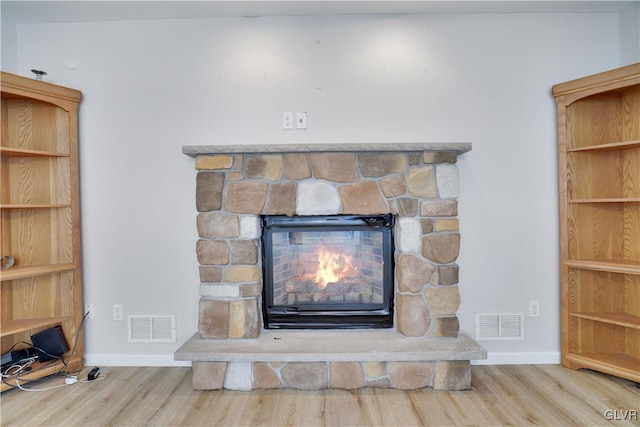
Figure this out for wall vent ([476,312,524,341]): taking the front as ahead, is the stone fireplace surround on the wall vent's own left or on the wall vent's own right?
on the wall vent's own right

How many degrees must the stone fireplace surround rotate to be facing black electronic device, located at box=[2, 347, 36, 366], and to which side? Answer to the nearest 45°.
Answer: approximately 90° to its right

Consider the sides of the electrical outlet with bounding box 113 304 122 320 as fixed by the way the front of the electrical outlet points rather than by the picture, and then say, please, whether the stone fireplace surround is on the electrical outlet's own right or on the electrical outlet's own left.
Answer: on the electrical outlet's own left

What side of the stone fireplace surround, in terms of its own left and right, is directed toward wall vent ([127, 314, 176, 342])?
right

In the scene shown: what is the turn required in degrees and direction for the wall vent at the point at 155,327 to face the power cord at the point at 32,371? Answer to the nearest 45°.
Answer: approximately 90° to its right

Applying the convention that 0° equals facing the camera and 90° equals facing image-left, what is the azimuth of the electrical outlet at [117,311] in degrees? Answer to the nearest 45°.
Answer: approximately 0°

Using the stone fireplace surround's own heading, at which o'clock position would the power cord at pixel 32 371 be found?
The power cord is roughly at 3 o'clock from the stone fireplace surround.
